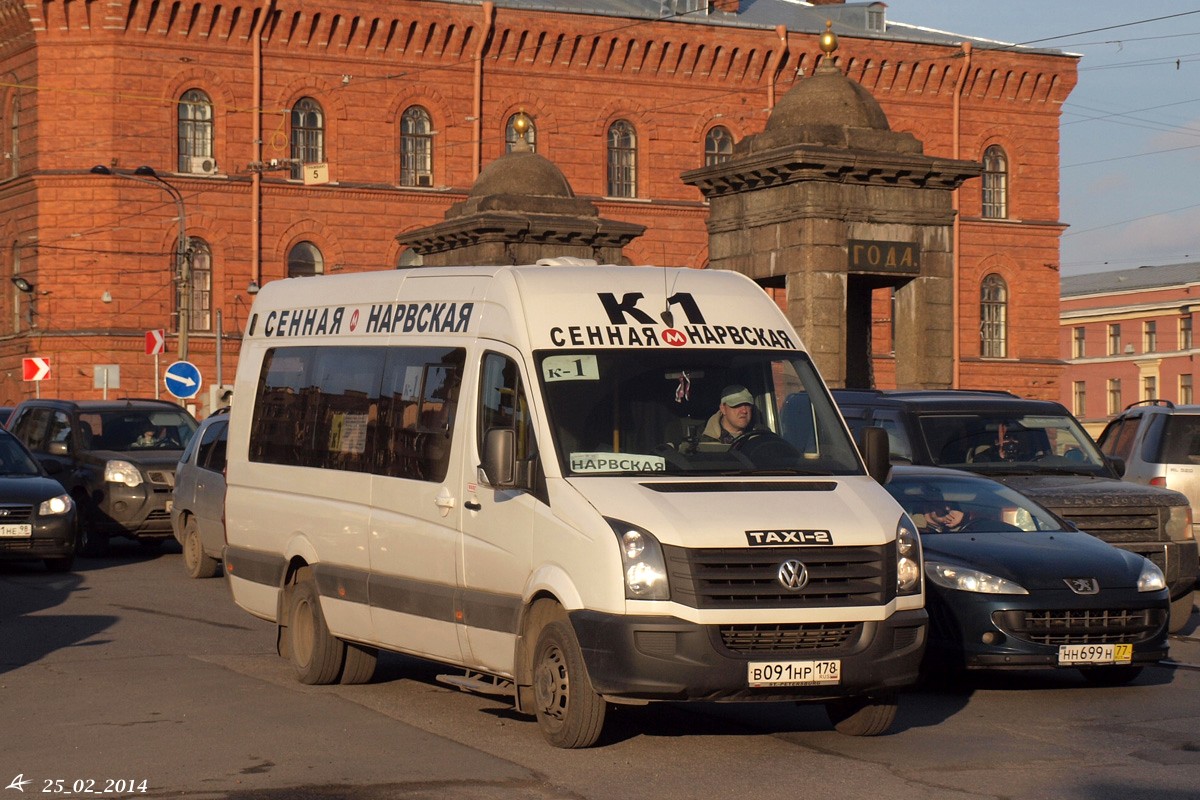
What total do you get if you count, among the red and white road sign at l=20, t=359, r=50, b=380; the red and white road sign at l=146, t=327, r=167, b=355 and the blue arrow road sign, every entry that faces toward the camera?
3

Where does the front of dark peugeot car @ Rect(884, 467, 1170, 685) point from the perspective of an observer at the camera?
facing the viewer and to the right of the viewer

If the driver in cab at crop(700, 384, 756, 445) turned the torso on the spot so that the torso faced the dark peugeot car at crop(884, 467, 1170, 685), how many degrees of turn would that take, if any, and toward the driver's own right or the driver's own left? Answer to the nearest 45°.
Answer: approximately 90° to the driver's own left

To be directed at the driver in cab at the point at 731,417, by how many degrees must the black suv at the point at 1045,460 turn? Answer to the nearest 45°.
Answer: approximately 45° to its right

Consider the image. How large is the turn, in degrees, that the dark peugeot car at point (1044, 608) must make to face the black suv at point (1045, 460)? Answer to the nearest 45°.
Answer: approximately 135° to its left

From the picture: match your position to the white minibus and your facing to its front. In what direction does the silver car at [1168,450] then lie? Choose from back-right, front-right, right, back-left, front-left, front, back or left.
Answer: left

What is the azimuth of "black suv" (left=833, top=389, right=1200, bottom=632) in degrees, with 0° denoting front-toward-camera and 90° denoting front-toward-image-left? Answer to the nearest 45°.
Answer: approximately 315°

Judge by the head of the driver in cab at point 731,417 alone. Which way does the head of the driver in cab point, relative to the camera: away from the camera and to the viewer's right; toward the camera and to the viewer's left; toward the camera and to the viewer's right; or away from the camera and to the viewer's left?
toward the camera and to the viewer's right

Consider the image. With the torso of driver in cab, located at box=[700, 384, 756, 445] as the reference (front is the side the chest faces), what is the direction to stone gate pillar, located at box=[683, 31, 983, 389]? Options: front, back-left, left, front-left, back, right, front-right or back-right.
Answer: back-left

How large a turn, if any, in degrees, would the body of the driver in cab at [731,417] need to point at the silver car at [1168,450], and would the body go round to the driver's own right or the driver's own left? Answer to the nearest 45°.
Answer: approximately 90° to the driver's own left

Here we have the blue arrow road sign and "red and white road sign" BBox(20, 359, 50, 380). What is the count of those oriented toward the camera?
2
